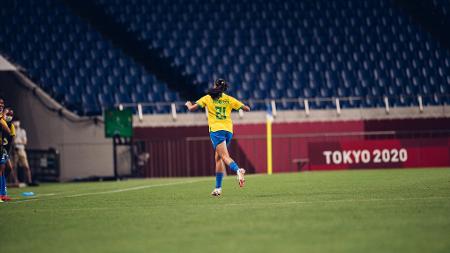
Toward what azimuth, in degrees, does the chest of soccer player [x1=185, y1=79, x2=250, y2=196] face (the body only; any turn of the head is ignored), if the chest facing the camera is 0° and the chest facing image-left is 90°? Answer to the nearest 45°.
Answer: approximately 180°

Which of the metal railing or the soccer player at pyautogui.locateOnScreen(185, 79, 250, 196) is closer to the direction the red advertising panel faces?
the soccer player

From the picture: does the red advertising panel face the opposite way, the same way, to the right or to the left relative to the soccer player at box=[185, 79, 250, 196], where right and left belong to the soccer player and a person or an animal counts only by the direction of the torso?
the opposite way

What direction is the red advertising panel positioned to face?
toward the camera

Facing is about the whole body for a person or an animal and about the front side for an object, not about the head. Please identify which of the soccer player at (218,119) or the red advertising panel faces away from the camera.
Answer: the soccer player

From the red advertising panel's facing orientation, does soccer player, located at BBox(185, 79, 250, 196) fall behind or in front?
in front

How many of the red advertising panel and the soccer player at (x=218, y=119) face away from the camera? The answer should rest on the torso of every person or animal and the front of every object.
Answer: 1

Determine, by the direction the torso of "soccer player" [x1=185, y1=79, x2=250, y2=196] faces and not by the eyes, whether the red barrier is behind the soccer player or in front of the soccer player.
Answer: in front

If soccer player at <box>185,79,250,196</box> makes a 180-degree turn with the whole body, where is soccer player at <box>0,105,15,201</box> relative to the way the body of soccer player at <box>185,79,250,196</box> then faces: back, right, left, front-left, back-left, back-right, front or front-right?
right

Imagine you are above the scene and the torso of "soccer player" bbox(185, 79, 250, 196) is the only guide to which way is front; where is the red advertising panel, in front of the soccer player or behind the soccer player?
in front
